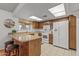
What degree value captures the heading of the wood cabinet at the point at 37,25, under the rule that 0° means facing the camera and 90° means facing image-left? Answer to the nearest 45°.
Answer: approximately 0°

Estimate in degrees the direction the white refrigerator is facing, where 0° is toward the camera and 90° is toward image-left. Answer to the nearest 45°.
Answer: approximately 45°
